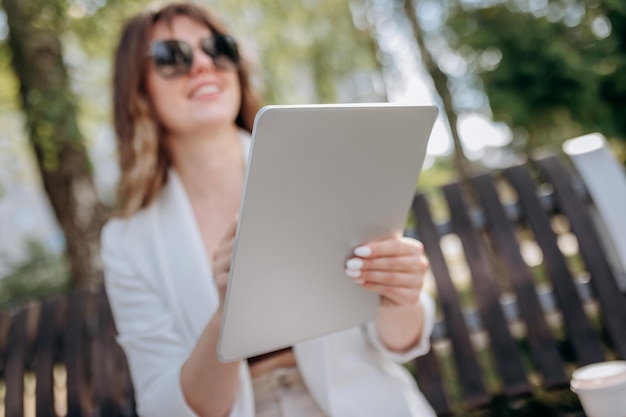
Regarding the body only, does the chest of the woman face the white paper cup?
yes

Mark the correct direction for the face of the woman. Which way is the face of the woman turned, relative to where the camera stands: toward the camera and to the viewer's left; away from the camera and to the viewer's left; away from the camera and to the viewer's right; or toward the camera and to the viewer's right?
toward the camera and to the viewer's right

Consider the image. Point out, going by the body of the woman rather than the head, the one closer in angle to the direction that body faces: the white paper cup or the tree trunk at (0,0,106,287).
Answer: the white paper cup

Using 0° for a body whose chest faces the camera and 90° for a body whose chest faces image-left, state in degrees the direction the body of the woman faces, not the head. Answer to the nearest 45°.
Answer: approximately 315°

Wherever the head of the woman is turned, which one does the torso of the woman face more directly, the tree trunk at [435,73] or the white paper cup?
the white paper cup

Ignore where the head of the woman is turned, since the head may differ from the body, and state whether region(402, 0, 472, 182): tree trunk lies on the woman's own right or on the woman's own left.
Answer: on the woman's own left

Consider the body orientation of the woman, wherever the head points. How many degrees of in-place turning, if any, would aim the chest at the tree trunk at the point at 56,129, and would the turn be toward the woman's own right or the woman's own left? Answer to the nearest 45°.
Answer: approximately 180°
